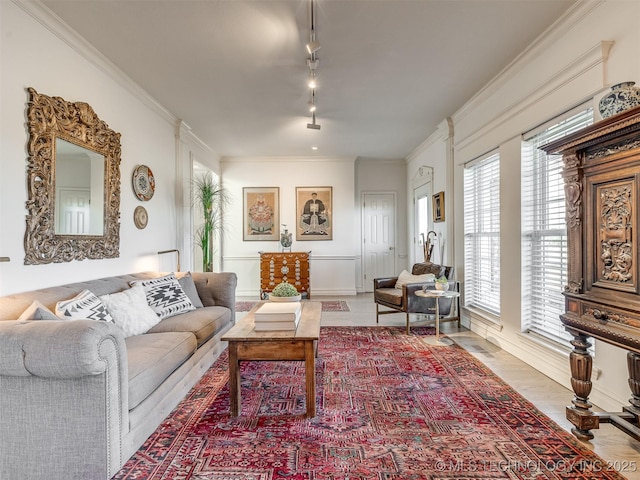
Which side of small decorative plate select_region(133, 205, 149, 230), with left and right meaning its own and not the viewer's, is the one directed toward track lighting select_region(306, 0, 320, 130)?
front

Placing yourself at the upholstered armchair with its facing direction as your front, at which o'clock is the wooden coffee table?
The wooden coffee table is roughly at 11 o'clock from the upholstered armchair.

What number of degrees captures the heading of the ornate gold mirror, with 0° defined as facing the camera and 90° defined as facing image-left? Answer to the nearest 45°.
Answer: approximately 315°

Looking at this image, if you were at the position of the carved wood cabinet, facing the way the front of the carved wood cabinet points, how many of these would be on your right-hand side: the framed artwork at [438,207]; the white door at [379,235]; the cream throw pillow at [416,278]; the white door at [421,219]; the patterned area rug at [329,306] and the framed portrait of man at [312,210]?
6

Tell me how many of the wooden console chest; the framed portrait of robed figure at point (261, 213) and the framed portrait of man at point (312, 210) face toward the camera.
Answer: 3

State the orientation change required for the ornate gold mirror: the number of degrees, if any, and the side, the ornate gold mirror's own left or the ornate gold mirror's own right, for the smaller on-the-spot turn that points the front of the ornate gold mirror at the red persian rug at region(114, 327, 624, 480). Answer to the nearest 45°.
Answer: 0° — it already faces it

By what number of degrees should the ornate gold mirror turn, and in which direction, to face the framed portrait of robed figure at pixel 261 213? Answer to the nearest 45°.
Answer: approximately 90° to its left

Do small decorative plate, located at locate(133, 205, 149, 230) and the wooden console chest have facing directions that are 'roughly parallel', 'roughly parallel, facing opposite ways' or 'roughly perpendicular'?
roughly perpendicular

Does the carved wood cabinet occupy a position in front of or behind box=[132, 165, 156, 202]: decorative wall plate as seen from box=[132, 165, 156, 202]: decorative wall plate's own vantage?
in front

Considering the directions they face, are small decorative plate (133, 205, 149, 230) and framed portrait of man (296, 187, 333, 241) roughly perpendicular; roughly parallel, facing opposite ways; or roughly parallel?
roughly perpendicular

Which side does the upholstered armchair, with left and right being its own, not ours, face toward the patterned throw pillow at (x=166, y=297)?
front

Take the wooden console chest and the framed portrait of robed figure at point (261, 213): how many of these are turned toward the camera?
2

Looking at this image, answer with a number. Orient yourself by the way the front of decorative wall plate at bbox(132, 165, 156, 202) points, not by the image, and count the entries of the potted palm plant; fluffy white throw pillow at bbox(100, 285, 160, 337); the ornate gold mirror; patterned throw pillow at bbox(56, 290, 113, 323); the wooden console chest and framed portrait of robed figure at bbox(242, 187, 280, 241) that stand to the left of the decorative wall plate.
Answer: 3
